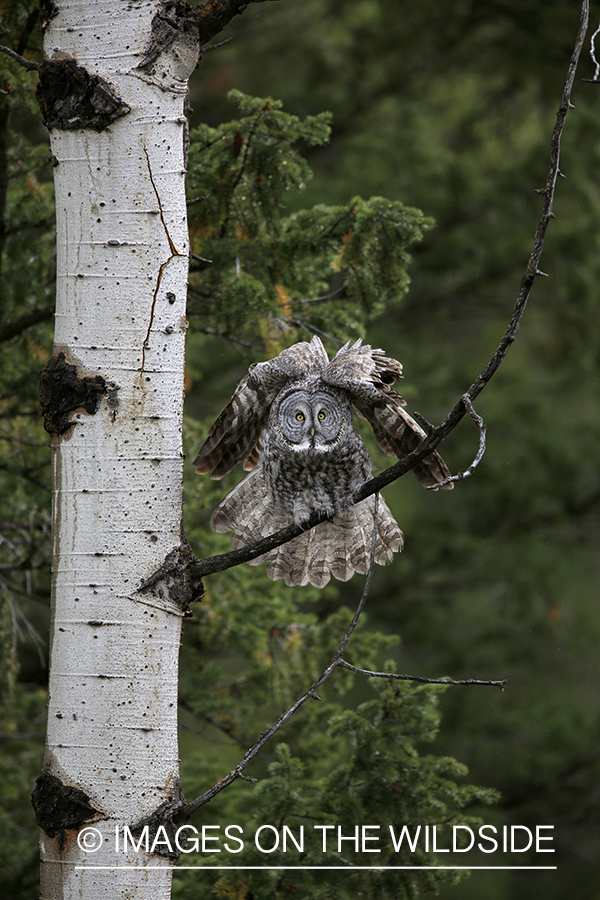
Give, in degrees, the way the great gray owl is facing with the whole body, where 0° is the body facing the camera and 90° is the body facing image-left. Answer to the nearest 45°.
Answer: approximately 0°
